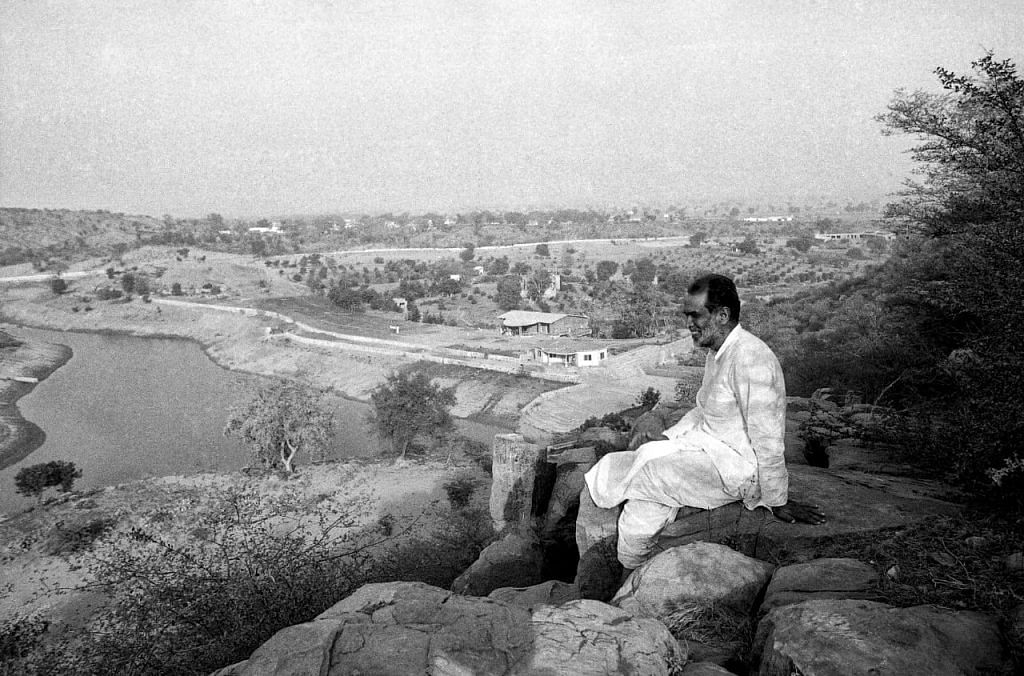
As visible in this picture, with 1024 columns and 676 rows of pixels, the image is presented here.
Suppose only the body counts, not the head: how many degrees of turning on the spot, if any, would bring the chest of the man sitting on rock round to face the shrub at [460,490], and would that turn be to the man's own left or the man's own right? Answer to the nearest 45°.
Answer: approximately 45° to the man's own right

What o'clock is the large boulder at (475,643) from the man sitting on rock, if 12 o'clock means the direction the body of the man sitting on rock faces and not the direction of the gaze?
The large boulder is roughly at 10 o'clock from the man sitting on rock.

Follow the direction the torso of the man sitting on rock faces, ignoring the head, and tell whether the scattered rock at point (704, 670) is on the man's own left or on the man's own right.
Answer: on the man's own left

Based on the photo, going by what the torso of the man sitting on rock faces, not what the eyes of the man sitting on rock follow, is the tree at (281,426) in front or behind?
in front

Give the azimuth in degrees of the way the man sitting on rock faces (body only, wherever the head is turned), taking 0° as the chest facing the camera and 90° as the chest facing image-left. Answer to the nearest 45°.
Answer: approximately 90°

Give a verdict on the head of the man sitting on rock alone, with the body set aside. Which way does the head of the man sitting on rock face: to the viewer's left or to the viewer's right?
to the viewer's left

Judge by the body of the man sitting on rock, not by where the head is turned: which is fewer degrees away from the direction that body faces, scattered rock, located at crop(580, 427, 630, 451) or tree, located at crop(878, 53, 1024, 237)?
the scattered rock

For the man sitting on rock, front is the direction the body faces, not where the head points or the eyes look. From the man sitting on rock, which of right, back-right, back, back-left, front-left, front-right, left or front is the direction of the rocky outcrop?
front-right

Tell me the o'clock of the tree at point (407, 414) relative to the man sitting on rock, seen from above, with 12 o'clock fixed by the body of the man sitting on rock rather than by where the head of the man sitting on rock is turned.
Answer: The tree is roughly at 2 o'clock from the man sitting on rock.
